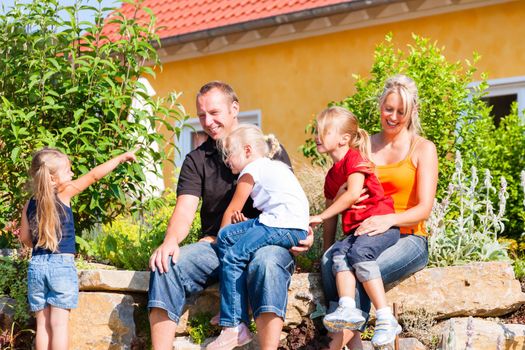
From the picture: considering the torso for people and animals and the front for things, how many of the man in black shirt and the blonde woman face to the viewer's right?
0

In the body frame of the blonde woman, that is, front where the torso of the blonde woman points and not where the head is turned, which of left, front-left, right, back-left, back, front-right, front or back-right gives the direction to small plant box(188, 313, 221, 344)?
front-right

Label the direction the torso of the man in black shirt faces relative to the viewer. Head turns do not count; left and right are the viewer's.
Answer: facing the viewer

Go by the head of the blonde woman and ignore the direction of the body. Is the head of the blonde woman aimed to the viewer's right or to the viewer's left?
to the viewer's left

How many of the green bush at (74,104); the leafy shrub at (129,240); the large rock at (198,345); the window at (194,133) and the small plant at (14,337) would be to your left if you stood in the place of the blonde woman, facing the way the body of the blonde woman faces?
0

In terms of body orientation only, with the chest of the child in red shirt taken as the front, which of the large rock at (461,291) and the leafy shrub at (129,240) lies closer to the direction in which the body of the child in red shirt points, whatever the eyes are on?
the leafy shrub

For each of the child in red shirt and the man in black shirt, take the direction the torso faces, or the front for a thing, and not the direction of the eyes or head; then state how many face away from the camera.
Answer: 0

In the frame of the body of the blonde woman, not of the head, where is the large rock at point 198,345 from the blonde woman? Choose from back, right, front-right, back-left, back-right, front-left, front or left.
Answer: front-right

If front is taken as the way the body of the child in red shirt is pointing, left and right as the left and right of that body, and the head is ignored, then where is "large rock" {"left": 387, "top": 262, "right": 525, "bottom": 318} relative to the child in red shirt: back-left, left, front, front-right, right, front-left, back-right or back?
back

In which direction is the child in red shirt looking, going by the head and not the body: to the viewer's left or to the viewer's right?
to the viewer's left

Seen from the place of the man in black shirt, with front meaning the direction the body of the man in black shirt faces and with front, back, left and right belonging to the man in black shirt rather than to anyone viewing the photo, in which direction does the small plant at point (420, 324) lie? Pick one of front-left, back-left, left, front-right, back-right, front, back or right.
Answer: left

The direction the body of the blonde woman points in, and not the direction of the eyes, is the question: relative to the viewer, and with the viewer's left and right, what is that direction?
facing the viewer and to the left of the viewer
